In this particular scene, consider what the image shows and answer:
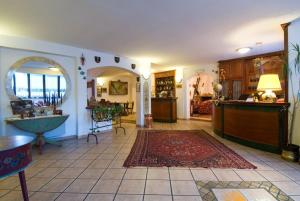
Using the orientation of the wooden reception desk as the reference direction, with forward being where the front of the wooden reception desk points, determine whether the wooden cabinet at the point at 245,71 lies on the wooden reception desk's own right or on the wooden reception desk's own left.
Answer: on the wooden reception desk's own right

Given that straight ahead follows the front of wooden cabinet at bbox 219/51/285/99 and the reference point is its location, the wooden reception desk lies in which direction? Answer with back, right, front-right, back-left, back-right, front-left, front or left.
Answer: front-left

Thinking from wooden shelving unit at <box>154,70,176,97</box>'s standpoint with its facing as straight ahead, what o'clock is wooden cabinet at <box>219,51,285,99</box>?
The wooden cabinet is roughly at 9 o'clock from the wooden shelving unit.

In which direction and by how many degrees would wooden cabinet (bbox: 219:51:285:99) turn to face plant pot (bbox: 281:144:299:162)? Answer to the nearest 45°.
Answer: approximately 45° to its left

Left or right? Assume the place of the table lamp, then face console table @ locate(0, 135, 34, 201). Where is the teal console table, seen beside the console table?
right

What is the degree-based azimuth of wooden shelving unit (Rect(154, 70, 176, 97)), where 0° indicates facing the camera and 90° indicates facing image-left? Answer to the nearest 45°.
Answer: approximately 45°

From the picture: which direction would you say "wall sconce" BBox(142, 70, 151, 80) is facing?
toward the camera

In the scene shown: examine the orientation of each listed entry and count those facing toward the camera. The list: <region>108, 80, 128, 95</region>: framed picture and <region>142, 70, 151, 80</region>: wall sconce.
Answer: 2

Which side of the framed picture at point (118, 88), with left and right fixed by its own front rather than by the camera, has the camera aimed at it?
front

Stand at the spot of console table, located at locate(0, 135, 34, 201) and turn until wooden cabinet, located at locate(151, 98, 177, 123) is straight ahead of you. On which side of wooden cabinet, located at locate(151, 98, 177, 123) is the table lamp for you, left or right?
right

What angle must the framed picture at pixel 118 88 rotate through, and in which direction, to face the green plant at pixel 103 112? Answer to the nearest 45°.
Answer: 0° — it already faces it

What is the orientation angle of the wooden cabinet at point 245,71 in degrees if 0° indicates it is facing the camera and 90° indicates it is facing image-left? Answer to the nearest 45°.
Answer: approximately 45°

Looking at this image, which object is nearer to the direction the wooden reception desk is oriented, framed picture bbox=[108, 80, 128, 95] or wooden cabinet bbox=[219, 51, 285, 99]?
the framed picture

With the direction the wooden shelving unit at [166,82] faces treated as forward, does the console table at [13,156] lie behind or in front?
in front
